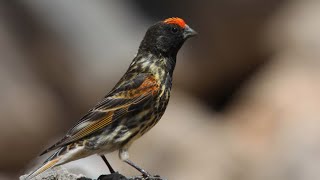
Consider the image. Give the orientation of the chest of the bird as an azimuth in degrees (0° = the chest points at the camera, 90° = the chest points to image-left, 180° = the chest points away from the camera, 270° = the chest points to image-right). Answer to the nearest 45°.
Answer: approximately 270°
